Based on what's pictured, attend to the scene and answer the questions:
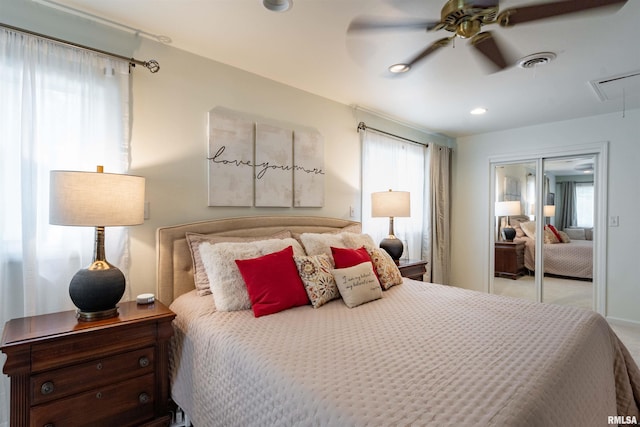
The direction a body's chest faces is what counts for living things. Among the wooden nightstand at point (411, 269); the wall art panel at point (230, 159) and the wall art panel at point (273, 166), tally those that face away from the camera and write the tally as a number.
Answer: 0

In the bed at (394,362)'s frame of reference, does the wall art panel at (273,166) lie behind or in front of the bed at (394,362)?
behind

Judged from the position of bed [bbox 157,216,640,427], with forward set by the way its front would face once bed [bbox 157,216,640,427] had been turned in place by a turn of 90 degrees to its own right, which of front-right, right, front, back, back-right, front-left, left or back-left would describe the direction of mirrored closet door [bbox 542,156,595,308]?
back

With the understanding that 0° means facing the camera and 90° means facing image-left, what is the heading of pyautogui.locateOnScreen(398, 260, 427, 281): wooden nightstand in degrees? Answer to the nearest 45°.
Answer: approximately 315°

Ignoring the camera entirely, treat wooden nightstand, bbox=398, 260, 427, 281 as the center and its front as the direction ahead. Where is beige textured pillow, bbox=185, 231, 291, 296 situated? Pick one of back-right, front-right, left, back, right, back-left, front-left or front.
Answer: right

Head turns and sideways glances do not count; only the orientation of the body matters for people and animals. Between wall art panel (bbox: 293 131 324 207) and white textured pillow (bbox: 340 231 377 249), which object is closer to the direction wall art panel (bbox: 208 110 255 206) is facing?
the white textured pillow

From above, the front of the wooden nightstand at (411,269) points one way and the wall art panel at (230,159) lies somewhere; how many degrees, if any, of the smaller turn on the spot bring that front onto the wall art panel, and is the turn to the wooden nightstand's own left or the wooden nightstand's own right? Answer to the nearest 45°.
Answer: approximately 90° to the wooden nightstand's own right

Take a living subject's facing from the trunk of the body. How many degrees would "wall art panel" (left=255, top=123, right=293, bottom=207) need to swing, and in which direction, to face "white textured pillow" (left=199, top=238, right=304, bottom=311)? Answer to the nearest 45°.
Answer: approximately 45° to its right

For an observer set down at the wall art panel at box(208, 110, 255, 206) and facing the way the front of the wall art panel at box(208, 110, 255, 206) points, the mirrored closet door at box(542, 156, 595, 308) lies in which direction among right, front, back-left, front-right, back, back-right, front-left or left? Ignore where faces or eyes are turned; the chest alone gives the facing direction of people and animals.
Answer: front-left

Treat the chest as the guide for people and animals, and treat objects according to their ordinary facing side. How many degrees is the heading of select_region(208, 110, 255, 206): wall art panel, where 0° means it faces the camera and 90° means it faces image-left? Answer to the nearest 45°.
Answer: approximately 315°

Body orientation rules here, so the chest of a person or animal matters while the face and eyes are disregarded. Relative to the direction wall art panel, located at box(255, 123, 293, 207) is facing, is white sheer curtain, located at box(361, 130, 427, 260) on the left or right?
on its left

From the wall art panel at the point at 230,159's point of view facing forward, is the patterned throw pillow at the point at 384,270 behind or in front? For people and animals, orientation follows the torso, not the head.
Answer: in front

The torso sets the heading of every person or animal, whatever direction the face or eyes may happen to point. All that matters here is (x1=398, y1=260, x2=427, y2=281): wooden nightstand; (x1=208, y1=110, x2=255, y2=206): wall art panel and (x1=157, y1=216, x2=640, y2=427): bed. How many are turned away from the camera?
0

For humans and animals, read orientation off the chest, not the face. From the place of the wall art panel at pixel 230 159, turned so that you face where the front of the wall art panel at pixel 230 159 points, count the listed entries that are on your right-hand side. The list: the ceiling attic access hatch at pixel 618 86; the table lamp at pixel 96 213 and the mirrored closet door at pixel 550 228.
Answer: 1
